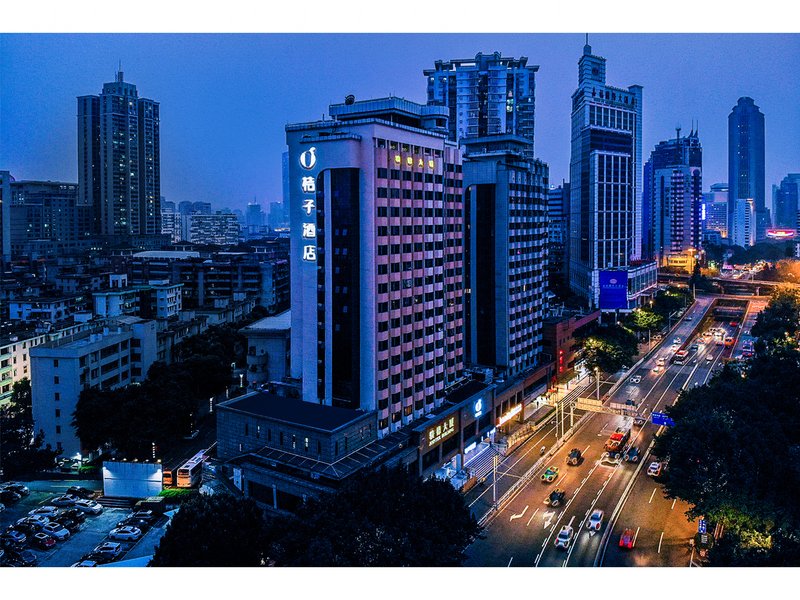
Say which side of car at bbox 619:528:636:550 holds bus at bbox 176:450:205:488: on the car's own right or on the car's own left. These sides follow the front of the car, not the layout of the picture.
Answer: on the car's own left

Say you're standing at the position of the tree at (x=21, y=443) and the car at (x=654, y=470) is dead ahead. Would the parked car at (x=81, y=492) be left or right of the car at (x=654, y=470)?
right

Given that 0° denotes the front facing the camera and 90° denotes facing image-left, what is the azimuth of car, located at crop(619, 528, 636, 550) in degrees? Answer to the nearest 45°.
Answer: approximately 180°

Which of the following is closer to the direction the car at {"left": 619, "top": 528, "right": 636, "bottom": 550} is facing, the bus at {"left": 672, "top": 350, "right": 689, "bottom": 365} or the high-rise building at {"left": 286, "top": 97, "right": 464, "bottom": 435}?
the bus

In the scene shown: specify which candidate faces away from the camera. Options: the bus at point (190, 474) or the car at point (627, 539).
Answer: the car

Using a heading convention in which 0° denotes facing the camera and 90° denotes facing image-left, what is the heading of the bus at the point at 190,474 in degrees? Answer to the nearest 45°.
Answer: approximately 45°

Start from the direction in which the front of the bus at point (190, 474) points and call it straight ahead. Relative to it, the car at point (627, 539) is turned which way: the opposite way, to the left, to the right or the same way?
the opposite way

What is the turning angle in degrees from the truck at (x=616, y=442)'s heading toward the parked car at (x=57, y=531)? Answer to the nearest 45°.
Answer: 0° — it already faces it
